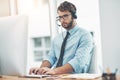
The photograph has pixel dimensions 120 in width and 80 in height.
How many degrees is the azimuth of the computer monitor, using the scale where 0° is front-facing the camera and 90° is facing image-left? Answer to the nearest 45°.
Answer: approximately 225°

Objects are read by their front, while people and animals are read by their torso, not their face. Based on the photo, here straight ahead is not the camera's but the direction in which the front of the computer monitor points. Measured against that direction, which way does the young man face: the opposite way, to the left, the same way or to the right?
the opposite way

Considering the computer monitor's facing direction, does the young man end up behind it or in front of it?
in front

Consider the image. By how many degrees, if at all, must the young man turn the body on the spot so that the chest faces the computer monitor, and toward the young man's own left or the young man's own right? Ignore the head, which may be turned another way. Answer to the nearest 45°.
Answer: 0° — they already face it

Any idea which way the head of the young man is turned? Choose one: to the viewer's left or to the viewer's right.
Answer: to the viewer's left
